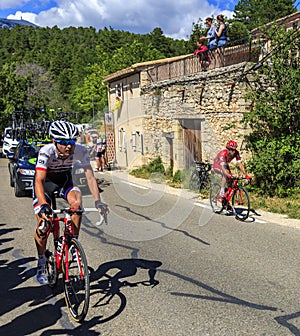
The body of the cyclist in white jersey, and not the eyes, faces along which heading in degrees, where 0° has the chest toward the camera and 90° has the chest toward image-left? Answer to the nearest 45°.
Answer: approximately 315°

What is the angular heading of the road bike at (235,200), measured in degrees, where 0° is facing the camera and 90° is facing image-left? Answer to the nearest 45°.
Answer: approximately 315°

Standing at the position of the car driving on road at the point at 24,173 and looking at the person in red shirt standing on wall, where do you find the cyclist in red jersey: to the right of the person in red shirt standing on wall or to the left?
right

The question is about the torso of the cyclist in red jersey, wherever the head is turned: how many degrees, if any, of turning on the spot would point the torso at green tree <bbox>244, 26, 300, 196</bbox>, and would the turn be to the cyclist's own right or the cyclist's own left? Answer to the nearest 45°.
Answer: approximately 90° to the cyclist's own left

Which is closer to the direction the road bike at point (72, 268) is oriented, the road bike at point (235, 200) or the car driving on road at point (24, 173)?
the road bike

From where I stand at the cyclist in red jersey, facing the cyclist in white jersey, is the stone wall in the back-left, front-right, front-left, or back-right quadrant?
back-right
